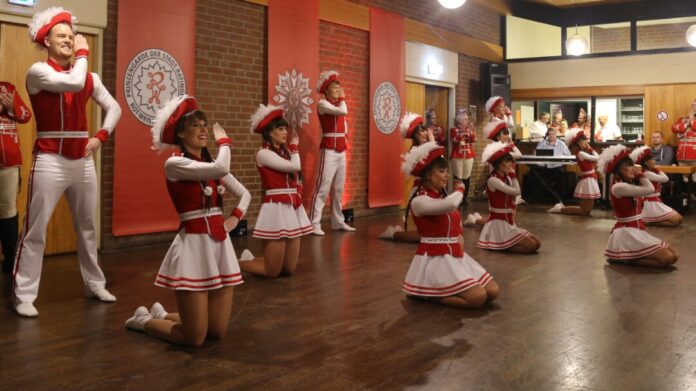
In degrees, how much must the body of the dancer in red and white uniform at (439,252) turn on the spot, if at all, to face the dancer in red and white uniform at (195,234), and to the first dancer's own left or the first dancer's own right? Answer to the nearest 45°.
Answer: approximately 90° to the first dancer's own right

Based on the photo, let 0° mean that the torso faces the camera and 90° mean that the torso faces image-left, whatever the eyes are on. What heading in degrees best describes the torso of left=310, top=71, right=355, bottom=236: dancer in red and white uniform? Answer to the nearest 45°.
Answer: approximately 315°

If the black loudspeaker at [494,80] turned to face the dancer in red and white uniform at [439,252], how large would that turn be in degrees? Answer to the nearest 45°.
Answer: approximately 45° to its right

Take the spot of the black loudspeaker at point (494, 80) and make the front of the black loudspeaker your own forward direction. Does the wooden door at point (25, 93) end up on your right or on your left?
on your right
